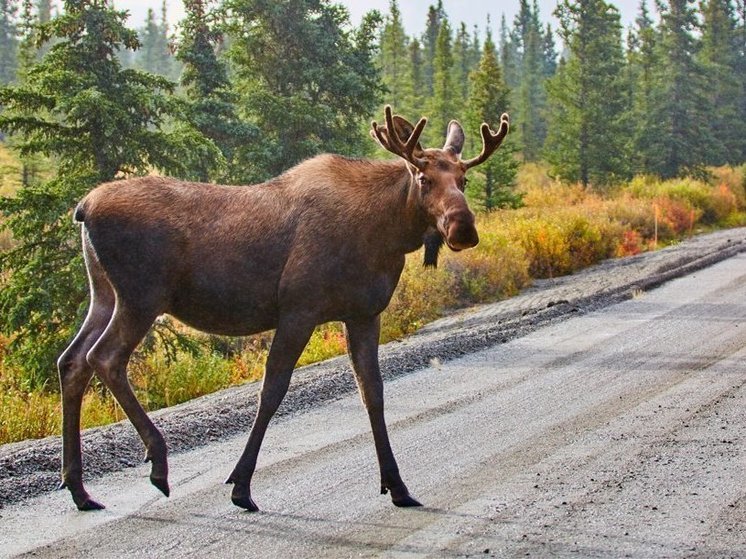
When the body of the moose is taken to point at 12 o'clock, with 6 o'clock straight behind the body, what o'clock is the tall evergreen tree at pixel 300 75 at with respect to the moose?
The tall evergreen tree is roughly at 9 o'clock from the moose.

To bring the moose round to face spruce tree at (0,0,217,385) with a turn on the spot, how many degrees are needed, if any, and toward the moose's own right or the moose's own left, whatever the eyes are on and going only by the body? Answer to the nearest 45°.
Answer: approximately 90° to the moose's own left

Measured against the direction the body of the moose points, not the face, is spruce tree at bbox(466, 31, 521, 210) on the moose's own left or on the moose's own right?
on the moose's own left

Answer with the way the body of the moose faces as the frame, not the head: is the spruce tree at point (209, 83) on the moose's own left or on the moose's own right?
on the moose's own left

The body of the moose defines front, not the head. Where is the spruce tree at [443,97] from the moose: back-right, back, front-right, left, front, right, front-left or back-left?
left

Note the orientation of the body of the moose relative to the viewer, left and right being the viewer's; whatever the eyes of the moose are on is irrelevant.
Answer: facing to the right of the viewer

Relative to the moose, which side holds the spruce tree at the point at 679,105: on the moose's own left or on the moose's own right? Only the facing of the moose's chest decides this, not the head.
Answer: on the moose's own left
